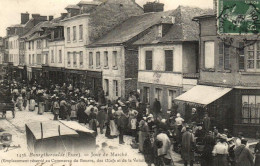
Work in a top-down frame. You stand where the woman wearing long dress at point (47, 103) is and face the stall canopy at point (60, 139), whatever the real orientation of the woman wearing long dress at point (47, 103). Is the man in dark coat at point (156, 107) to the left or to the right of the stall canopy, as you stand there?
left

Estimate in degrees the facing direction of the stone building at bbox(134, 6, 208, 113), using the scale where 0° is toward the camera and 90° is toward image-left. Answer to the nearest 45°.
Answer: approximately 45°

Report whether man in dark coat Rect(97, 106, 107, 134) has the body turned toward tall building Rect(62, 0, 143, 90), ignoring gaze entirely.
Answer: yes

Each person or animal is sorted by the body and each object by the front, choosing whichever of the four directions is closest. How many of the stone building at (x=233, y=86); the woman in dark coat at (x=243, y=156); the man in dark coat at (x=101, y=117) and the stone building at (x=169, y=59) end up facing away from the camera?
2

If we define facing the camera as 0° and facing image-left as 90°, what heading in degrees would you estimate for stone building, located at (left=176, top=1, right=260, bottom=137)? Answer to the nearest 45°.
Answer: approximately 45°

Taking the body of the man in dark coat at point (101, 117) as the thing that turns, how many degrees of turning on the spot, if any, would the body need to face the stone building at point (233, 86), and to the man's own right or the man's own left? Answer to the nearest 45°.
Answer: approximately 90° to the man's own right

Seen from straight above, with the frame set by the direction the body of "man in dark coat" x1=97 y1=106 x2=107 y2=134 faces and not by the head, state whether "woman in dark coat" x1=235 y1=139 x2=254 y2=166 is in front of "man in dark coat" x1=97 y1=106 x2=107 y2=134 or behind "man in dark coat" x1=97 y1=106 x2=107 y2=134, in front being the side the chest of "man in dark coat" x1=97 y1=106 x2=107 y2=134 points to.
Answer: behind

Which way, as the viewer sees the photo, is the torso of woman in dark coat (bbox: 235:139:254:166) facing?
away from the camera

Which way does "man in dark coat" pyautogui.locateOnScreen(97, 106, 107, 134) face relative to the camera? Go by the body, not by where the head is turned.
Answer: away from the camera
